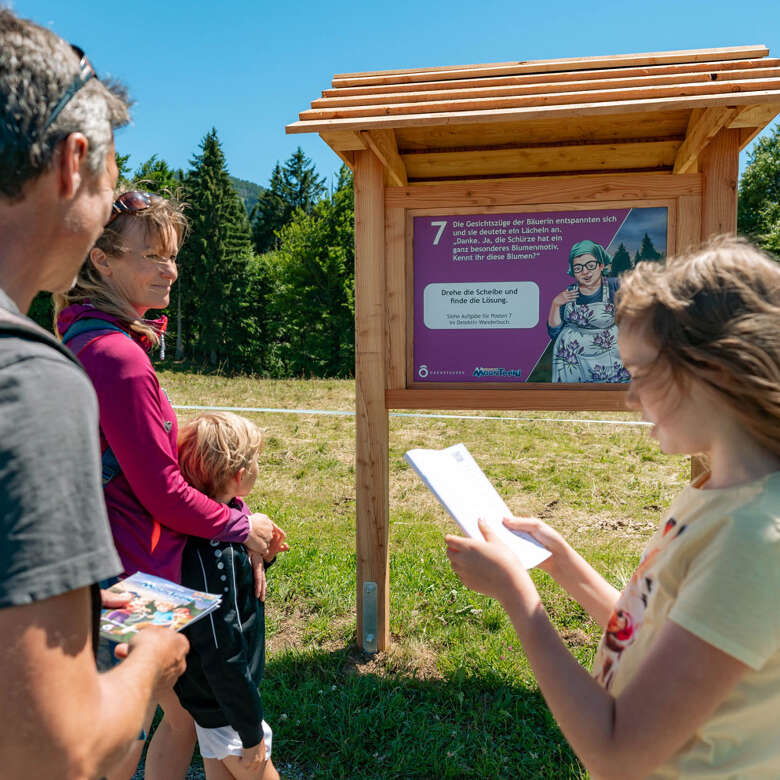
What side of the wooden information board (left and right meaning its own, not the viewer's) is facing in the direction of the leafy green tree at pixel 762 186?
back

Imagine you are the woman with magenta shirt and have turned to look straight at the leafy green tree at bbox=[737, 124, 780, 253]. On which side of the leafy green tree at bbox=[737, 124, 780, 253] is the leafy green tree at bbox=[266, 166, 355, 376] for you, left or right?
left

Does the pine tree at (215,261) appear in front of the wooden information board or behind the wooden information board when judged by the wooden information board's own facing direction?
behind

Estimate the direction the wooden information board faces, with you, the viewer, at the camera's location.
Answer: facing the viewer

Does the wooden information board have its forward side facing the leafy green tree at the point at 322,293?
no

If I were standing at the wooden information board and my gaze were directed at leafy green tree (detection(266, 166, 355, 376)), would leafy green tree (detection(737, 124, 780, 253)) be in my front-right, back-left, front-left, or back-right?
front-right

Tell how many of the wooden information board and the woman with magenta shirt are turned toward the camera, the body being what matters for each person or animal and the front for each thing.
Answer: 1

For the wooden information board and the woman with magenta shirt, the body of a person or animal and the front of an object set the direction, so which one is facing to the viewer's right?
the woman with magenta shirt

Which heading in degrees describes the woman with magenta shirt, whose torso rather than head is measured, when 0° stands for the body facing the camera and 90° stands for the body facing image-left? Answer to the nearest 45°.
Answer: approximately 270°

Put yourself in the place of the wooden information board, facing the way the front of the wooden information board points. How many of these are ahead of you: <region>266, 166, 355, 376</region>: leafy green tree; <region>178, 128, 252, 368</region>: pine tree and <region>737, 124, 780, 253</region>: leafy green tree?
0

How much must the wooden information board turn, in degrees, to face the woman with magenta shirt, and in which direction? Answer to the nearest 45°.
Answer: approximately 45° to its right
